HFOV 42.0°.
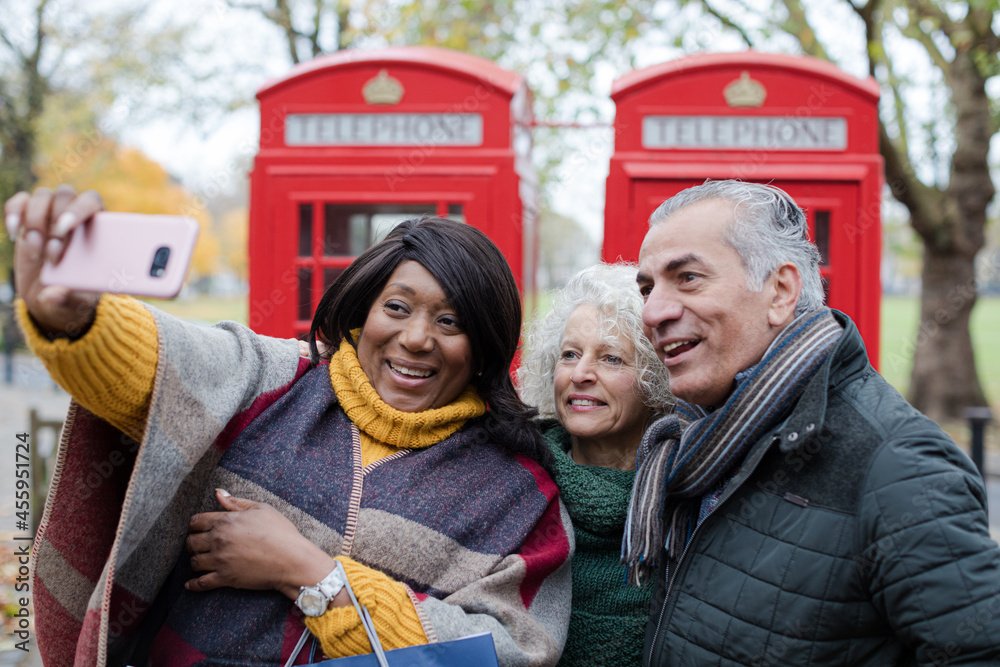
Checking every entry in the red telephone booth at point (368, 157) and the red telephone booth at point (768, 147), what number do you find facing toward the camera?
2

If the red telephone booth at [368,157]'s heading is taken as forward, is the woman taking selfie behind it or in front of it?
in front

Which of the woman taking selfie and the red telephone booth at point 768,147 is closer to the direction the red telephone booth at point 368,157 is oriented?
the woman taking selfie

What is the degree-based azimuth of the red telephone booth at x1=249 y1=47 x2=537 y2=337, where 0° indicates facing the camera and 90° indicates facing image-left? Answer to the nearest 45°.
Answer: approximately 0°

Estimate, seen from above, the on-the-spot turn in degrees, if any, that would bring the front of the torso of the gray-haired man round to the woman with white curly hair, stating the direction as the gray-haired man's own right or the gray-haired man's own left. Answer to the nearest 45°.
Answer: approximately 90° to the gray-haired man's own right

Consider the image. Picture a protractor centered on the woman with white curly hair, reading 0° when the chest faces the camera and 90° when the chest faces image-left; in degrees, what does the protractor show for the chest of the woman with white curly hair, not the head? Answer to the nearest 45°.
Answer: approximately 45°

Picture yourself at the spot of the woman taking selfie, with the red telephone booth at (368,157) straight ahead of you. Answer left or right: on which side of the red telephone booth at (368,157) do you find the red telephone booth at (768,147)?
right

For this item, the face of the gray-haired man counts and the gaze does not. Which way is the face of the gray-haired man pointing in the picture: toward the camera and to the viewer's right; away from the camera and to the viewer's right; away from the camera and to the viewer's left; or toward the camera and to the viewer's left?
toward the camera and to the viewer's left

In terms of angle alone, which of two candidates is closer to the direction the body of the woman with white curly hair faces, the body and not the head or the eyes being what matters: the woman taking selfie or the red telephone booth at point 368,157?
the woman taking selfie

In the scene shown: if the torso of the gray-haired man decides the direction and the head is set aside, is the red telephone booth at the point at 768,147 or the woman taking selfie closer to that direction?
the woman taking selfie

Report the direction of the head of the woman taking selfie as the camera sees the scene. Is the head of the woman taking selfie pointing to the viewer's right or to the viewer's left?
to the viewer's left

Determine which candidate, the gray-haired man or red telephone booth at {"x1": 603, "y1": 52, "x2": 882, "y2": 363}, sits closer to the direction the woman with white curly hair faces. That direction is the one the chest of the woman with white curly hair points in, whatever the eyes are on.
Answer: the gray-haired man

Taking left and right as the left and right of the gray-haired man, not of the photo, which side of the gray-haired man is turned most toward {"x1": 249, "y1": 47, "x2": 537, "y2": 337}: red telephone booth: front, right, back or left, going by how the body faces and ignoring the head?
right

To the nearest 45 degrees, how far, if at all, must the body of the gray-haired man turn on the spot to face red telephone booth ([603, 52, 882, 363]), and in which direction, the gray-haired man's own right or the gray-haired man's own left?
approximately 135° to the gray-haired man's own right

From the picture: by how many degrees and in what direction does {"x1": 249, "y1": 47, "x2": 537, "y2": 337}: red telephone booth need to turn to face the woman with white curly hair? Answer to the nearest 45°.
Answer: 0° — it already faces them

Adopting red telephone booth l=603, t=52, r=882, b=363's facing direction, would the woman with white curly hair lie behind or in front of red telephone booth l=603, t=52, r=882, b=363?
in front
